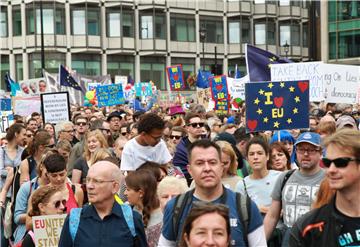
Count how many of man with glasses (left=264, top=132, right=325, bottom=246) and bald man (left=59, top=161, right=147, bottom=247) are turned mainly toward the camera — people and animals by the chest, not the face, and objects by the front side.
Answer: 2

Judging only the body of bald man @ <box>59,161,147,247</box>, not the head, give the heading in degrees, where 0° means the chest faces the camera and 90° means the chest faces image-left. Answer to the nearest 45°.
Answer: approximately 0°

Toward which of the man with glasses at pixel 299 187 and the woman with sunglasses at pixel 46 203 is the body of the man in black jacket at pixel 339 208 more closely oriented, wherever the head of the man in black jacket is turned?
the woman with sunglasses

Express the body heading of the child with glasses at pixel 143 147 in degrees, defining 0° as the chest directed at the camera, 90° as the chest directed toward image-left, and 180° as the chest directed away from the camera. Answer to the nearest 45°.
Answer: approximately 315°

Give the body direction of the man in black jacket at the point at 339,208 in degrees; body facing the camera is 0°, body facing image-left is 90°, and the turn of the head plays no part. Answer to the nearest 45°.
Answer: approximately 45°

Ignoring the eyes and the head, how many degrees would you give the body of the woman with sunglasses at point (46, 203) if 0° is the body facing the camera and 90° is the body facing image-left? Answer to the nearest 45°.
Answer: approximately 315°

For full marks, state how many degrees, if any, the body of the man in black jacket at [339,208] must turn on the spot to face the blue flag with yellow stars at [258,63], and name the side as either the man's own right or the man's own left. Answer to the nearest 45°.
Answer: approximately 135° to the man's own right

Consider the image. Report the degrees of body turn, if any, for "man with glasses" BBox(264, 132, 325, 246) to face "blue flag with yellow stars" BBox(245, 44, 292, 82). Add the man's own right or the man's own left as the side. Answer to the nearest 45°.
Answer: approximately 180°

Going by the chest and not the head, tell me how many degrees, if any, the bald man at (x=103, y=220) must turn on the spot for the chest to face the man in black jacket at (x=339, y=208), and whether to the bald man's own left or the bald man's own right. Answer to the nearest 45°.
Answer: approximately 45° to the bald man's own left

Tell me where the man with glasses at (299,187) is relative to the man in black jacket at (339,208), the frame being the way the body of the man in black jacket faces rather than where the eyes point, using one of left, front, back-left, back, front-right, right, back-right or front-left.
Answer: back-right
